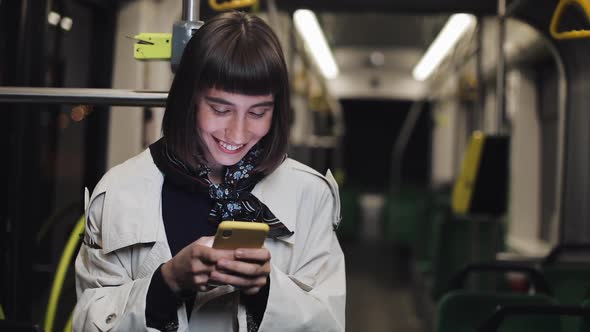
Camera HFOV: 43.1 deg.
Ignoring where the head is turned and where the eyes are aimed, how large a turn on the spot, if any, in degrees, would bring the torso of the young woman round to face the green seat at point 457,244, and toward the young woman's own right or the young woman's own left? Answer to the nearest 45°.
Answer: approximately 135° to the young woman's own left

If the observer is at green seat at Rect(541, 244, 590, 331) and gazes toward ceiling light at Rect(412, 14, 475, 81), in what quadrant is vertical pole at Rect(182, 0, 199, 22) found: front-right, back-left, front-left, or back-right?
back-left

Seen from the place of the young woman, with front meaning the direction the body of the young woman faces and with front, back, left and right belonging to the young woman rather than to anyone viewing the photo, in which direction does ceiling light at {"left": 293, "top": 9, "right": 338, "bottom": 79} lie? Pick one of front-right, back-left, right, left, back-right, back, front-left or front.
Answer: back

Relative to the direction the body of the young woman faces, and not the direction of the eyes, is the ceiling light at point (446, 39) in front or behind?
behind

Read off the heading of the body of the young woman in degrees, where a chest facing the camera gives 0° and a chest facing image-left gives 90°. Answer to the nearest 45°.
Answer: approximately 0°

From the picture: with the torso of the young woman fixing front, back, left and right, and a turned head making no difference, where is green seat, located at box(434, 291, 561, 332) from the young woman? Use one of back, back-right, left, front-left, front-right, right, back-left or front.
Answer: back-left

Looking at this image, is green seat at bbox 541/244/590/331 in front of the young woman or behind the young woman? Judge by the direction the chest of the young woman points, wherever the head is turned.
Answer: behind
